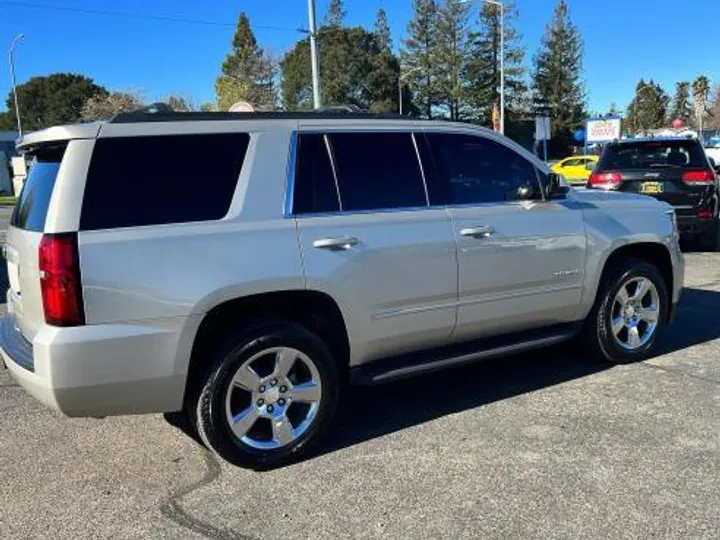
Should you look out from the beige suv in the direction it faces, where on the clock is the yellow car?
The yellow car is roughly at 11 o'clock from the beige suv.

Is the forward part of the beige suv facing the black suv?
yes

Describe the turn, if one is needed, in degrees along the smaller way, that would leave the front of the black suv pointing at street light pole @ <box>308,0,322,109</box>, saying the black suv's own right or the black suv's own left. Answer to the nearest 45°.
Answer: approximately 45° to the black suv's own left

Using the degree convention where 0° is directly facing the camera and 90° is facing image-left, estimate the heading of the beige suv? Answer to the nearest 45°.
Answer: approximately 225°

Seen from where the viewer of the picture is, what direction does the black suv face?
facing away from the viewer

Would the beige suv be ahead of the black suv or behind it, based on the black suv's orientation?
behind

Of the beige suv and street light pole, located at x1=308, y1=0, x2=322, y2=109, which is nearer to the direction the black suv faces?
the street light pole
